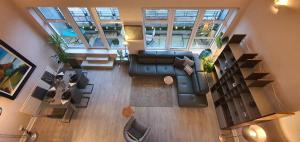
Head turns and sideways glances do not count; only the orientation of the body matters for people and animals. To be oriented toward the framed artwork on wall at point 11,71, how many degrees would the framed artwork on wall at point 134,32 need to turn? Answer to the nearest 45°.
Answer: approximately 90° to its right

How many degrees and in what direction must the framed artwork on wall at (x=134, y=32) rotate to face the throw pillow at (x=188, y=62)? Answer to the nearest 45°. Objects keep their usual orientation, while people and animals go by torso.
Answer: approximately 90° to its left

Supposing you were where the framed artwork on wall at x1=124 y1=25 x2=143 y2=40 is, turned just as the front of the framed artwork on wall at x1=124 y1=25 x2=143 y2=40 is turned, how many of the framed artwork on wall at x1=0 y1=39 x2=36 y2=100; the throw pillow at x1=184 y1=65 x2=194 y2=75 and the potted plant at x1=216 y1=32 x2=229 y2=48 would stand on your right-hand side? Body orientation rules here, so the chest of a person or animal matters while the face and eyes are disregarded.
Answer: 1

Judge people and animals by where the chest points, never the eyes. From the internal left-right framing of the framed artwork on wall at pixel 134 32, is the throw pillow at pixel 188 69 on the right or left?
on its left

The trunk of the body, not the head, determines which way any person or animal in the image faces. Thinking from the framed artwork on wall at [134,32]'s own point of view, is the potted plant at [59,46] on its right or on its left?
on its right

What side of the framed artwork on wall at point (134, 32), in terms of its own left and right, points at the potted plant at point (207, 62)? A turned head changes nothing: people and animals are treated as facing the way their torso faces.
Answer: left

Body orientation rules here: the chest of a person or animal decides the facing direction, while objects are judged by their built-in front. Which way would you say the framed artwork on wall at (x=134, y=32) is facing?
toward the camera
